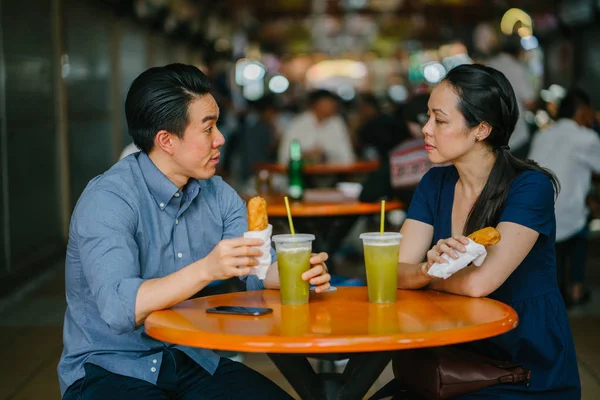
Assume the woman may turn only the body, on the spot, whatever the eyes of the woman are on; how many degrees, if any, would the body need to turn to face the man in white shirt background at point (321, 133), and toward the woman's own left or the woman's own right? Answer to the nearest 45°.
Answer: approximately 135° to the woman's own right

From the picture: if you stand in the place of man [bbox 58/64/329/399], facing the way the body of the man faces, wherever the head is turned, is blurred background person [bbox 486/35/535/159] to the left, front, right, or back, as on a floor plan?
left

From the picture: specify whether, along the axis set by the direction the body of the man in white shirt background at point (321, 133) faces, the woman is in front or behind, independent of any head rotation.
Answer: in front

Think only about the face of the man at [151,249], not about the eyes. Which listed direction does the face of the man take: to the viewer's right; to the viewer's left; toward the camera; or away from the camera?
to the viewer's right

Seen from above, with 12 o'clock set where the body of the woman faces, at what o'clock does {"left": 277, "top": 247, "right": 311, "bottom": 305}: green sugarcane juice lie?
The green sugarcane juice is roughly at 12 o'clock from the woman.

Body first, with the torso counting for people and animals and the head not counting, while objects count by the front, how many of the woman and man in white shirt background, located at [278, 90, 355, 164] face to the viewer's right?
0

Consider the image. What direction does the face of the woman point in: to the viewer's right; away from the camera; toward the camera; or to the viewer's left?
to the viewer's left

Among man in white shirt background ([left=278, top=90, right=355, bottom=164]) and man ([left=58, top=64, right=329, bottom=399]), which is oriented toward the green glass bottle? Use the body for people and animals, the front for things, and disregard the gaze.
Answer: the man in white shirt background

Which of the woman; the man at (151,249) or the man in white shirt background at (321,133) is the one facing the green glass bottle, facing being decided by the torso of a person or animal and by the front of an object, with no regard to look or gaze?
the man in white shirt background

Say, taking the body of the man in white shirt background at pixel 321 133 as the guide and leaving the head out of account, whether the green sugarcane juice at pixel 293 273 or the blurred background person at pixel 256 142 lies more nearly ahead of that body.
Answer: the green sugarcane juice

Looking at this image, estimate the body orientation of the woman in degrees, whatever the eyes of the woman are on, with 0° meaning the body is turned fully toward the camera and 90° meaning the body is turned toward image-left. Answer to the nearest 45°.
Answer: approximately 45°

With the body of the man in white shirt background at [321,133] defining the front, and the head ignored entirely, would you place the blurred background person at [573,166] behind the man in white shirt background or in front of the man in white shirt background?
in front

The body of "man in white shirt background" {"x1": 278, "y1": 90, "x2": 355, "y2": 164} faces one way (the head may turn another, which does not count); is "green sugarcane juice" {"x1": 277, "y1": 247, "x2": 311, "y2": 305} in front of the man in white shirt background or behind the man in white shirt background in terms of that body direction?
in front

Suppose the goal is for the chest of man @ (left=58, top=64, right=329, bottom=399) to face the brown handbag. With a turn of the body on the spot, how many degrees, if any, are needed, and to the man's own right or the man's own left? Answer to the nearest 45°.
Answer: approximately 45° to the man's own left
